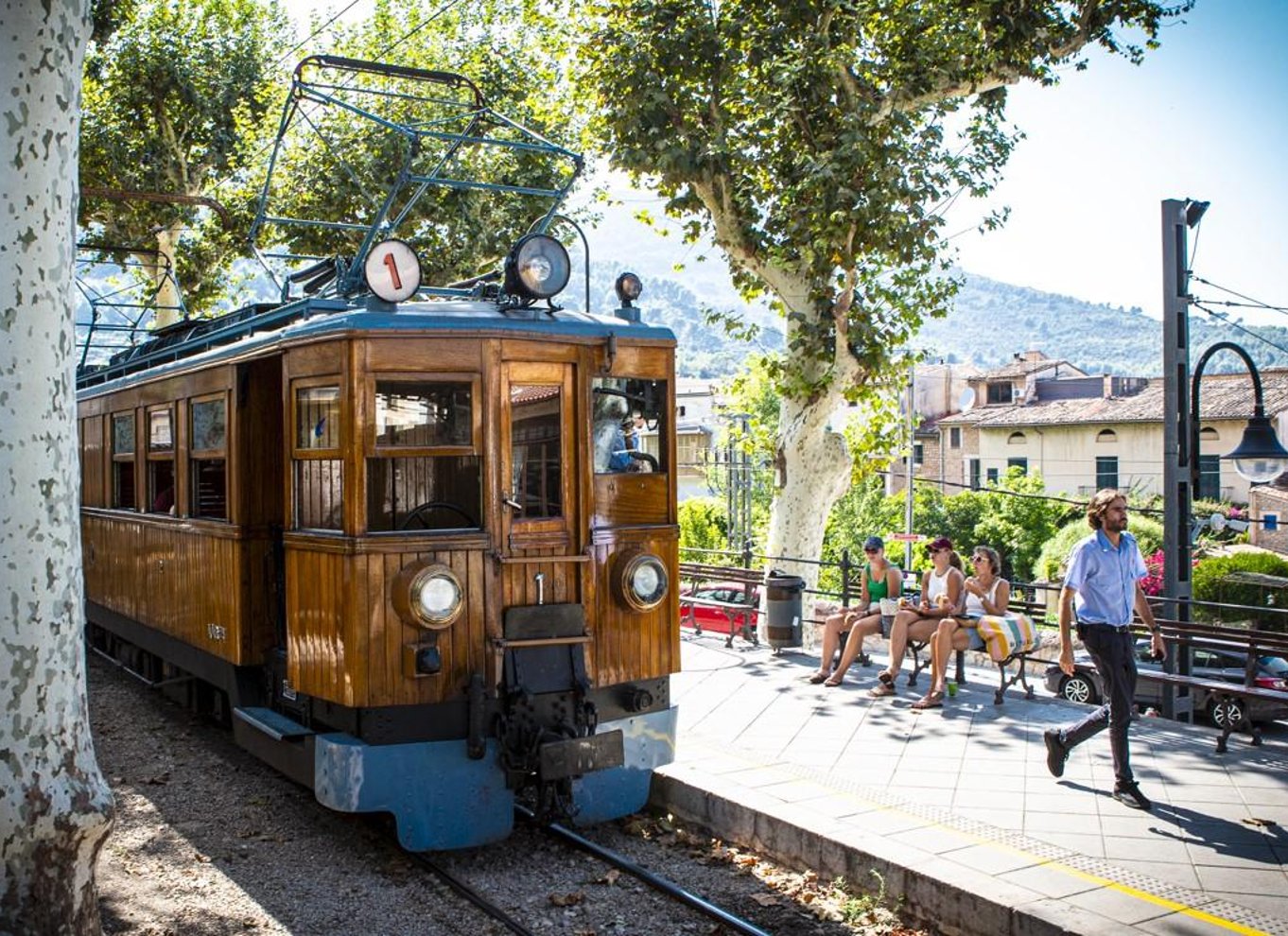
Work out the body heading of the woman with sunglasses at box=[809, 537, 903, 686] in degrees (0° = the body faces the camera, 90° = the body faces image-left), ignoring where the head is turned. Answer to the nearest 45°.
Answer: approximately 45°

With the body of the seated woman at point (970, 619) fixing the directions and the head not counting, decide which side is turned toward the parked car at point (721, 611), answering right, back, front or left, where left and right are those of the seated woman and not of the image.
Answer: right

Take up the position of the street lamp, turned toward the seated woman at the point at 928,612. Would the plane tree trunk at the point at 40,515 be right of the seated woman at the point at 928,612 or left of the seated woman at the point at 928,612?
left

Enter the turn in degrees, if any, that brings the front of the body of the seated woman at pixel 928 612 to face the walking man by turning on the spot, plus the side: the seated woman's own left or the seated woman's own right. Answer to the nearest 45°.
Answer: approximately 45° to the seated woman's own left

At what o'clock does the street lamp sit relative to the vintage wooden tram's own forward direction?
The street lamp is roughly at 10 o'clock from the vintage wooden tram.

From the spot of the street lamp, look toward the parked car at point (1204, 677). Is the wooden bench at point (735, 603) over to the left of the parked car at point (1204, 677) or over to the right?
left

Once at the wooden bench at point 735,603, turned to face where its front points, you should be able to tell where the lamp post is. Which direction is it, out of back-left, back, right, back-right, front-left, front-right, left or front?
left

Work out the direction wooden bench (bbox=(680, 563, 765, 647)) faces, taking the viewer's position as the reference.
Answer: facing the viewer and to the left of the viewer

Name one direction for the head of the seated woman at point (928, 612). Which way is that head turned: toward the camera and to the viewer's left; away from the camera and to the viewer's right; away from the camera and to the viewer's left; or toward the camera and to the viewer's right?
toward the camera and to the viewer's left

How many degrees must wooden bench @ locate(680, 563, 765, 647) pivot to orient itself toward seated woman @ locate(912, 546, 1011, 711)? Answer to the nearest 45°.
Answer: approximately 45° to its left

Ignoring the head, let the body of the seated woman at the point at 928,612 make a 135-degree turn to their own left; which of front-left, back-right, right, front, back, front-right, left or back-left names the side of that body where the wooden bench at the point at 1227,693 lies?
front-right

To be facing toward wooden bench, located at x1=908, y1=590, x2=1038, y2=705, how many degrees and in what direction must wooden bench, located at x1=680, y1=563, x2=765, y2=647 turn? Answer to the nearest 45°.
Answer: approximately 90° to its left

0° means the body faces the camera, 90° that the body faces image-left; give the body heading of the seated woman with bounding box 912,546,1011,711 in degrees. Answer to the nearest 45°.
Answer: approximately 45°

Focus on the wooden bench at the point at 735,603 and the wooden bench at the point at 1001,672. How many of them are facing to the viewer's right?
0

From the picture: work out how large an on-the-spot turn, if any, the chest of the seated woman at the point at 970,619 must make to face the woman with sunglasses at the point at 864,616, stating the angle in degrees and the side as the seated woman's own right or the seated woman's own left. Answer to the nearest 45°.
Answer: approximately 90° to the seated woman's own right
